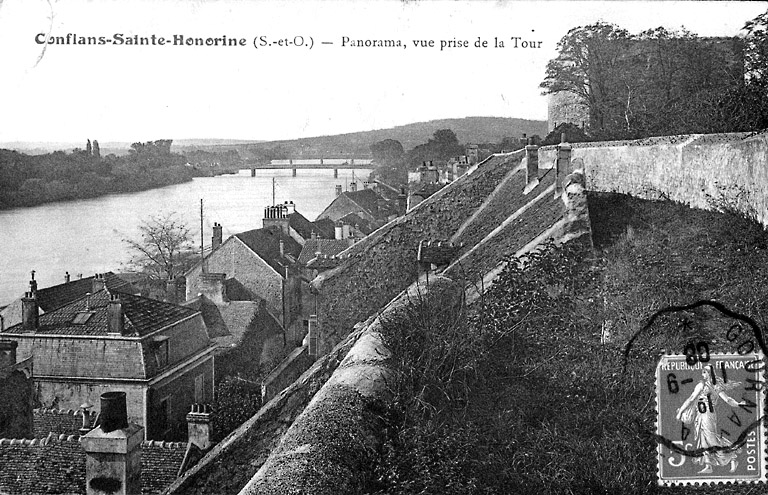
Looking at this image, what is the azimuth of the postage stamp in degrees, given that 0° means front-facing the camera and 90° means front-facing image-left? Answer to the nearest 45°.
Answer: approximately 0°
